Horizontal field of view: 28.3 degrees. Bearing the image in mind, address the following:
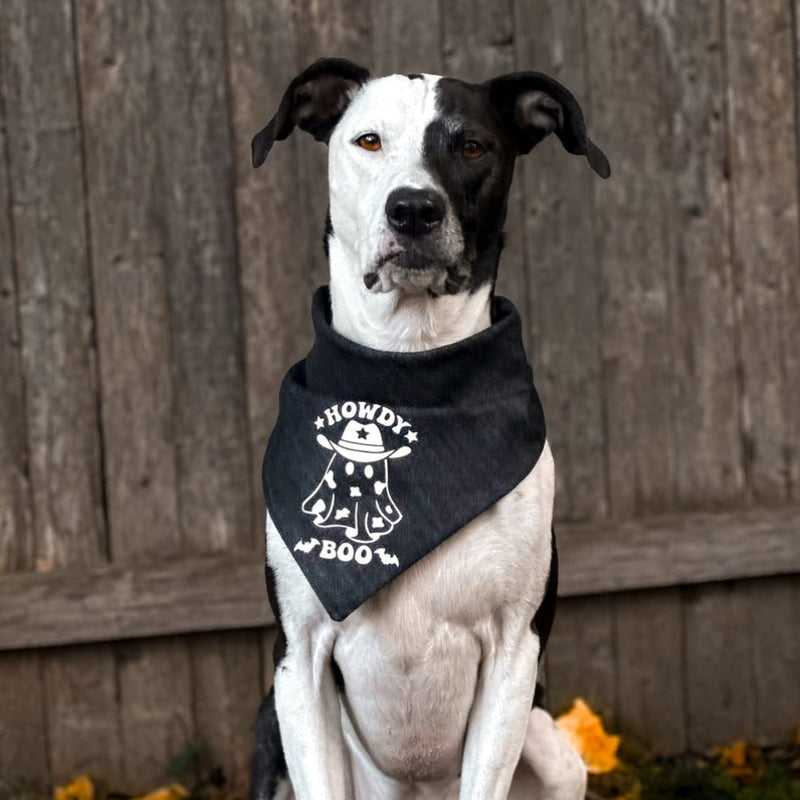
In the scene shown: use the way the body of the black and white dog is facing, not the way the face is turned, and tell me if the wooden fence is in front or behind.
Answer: behind

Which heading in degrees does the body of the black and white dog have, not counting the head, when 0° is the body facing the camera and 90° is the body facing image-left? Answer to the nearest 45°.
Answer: approximately 0°
